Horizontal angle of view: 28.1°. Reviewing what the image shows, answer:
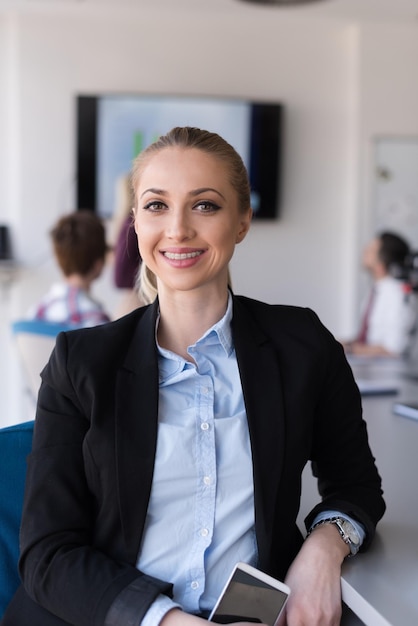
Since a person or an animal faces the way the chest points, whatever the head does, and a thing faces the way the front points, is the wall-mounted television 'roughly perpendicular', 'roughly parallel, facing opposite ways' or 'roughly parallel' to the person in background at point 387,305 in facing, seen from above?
roughly perpendicular

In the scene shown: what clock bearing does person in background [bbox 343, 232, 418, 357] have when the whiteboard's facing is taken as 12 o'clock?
The person in background is roughly at 12 o'clock from the whiteboard.

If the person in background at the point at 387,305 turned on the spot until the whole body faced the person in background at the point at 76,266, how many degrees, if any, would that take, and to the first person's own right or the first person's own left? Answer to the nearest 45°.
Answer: approximately 45° to the first person's own left

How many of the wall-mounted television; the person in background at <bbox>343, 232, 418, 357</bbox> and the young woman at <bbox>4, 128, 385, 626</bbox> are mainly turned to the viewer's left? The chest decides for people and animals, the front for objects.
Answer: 1

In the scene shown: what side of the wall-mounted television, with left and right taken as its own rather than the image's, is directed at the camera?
front

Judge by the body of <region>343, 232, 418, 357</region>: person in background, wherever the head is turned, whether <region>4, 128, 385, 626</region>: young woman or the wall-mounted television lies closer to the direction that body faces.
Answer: the wall-mounted television

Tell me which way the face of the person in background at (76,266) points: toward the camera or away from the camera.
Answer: away from the camera

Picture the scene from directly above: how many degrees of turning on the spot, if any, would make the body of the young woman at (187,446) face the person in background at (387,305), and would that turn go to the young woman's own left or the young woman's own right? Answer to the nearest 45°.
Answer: approximately 180°

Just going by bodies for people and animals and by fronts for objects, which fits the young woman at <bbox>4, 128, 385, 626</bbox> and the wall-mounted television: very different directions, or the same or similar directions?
same or similar directions

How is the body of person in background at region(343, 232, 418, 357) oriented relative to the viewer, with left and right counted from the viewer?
facing to the left of the viewer

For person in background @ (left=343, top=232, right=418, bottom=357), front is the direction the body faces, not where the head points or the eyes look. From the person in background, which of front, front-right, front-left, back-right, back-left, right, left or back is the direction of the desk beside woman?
left

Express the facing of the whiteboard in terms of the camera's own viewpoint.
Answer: facing the viewer

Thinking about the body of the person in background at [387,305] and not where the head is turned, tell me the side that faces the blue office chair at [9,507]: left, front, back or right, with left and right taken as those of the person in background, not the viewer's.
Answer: left

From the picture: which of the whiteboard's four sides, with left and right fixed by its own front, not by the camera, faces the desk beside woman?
front

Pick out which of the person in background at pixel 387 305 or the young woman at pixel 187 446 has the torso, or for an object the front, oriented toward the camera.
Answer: the young woman

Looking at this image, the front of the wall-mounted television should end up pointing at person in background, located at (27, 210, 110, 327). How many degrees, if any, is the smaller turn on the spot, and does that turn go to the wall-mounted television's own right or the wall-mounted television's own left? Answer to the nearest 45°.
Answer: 0° — it already faces them

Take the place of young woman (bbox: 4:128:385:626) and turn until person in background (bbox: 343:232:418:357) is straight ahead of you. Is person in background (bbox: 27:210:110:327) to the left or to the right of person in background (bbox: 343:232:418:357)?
left
